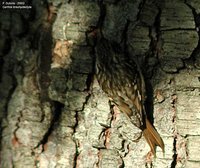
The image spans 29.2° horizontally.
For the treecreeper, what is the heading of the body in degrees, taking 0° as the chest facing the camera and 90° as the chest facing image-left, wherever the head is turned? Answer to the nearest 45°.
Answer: approximately 135°
